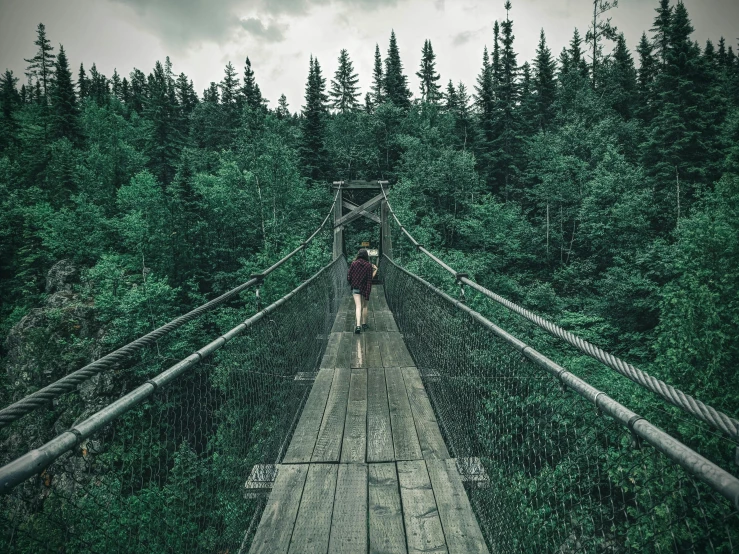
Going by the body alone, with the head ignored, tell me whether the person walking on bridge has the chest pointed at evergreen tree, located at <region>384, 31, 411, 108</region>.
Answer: yes

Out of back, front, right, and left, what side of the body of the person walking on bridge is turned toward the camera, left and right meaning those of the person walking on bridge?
back

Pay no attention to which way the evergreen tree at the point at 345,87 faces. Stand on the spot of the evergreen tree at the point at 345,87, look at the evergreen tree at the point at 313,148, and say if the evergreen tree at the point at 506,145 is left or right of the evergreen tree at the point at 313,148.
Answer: left

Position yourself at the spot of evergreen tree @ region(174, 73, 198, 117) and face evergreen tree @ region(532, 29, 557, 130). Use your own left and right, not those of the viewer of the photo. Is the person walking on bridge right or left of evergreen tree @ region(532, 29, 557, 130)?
right

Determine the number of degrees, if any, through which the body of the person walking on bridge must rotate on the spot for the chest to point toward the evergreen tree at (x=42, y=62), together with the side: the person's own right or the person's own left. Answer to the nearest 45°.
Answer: approximately 45° to the person's own left

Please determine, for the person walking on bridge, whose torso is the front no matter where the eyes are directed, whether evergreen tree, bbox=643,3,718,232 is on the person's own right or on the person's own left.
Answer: on the person's own right
